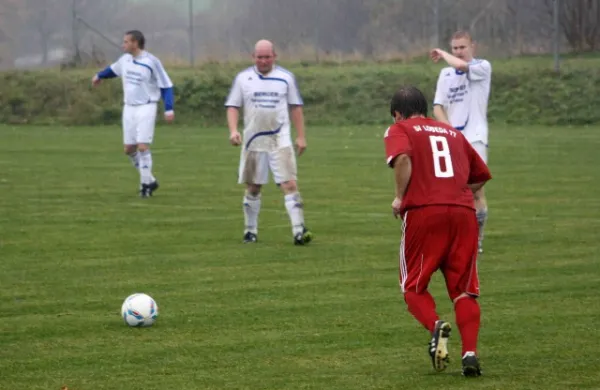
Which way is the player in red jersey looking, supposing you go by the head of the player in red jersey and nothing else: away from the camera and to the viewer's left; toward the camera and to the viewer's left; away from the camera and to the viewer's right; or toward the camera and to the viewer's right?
away from the camera and to the viewer's left

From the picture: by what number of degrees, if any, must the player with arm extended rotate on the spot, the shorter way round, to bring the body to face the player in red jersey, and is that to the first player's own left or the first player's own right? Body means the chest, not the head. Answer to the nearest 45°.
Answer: approximately 45° to the first player's own left

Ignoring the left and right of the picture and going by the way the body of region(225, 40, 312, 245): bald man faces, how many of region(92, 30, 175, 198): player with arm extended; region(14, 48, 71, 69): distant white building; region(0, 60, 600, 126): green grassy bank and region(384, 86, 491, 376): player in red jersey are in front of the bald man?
1

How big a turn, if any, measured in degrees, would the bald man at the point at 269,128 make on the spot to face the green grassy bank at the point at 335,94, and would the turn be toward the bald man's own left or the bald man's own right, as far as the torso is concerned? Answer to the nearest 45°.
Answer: approximately 180°

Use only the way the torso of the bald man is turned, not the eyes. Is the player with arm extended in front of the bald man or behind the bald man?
behind

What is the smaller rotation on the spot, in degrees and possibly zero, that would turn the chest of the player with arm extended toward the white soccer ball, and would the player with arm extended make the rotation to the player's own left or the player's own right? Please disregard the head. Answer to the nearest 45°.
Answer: approximately 45° to the player's own left

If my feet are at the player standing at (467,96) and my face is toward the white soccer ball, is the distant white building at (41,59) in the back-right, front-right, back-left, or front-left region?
back-right

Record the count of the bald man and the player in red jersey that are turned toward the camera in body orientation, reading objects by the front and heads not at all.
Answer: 1

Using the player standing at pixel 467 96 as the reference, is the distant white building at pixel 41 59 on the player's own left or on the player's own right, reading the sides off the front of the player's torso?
on the player's own right

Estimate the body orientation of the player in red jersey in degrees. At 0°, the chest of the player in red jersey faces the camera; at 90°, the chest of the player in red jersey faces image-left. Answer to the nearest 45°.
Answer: approximately 135°

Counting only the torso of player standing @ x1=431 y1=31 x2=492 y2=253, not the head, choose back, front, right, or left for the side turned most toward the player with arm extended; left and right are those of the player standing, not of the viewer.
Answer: right
